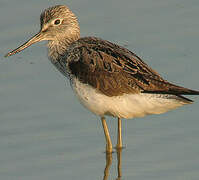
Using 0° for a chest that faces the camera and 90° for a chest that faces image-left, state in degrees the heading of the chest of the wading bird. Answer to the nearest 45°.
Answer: approximately 90°
